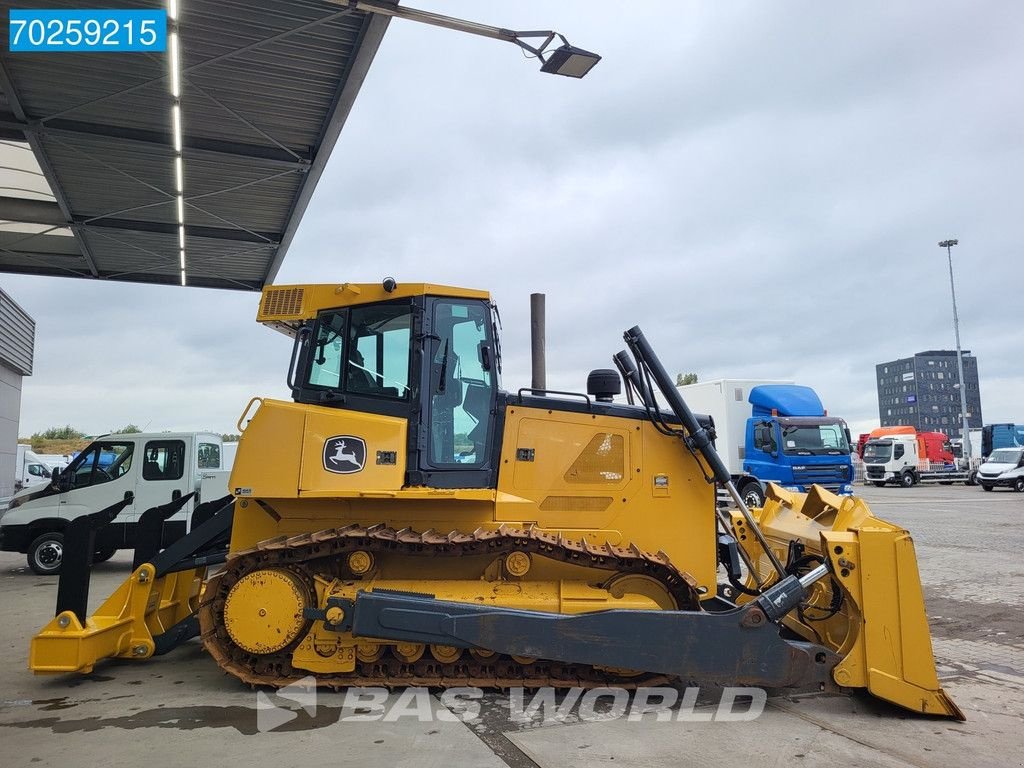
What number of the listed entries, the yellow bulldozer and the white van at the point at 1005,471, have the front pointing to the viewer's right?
1

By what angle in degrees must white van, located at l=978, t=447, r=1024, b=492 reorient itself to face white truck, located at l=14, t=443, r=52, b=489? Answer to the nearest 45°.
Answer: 0° — it already faces it

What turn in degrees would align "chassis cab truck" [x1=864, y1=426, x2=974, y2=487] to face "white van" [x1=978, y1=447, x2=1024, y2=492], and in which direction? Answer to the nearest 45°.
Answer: approximately 90° to its left

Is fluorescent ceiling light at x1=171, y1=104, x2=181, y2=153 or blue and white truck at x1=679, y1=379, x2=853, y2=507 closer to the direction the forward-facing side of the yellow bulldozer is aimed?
the blue and white truck

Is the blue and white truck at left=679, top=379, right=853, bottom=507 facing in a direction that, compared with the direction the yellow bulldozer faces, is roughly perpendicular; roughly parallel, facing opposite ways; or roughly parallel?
roughly perpendicular

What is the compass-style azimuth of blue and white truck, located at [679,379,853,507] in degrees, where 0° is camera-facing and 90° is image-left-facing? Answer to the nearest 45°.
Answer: approximately 315°

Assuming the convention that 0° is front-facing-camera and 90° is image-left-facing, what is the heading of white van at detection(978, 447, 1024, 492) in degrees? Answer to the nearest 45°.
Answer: approximately 45°

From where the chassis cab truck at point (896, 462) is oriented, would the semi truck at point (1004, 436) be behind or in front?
behind

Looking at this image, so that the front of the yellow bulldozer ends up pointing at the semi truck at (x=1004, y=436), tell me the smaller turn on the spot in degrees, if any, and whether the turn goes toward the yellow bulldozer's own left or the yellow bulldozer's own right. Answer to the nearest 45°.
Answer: approximately 45° to the yellow bulldozer's own left

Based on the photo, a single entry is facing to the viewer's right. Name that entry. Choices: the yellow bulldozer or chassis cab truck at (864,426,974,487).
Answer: the yellow bulldozer

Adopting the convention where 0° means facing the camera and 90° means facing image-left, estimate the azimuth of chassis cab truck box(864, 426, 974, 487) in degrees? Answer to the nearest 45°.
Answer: approximately 45°

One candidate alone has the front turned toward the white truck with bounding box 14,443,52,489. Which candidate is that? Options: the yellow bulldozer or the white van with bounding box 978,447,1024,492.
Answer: the white van

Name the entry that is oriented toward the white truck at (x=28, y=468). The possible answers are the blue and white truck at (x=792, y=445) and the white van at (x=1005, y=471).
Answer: the white van

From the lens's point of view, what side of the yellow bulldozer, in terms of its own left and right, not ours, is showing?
right

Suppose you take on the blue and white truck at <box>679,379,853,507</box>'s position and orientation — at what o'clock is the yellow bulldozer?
The yellow bulldozer is roughly at 2 o'clock from the blue and white truck.
